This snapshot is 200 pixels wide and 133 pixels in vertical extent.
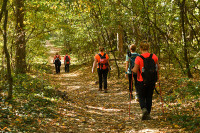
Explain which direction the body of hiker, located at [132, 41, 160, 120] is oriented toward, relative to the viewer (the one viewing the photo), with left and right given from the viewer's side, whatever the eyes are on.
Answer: facing away from the viewer and to the left of the viewer

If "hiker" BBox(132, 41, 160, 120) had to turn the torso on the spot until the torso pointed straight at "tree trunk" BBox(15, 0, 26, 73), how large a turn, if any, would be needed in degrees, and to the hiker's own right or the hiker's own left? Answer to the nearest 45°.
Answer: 0° — they already face it
